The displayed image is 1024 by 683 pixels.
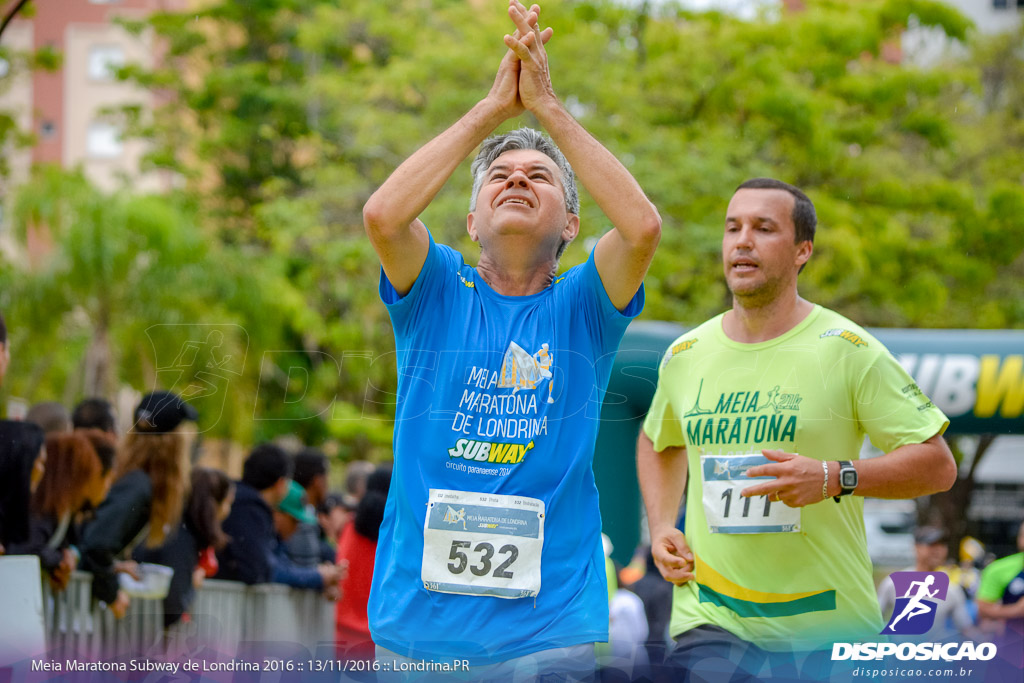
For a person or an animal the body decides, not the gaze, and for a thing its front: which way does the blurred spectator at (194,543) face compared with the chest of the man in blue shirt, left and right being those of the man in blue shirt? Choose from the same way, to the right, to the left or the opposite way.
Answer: to the left

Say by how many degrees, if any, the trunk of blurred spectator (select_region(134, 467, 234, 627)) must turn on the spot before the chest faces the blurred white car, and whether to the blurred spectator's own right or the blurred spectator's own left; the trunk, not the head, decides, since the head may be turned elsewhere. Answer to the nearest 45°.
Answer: approximately 45° to the blurred spectator's own left

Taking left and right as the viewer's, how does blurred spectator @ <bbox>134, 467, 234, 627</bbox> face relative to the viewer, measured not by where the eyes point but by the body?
facing to the right of the viewer

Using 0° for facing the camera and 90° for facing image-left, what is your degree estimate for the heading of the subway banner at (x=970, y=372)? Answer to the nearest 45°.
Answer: approximately 0°

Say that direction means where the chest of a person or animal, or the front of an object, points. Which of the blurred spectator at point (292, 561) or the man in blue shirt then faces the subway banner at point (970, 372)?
the blurred spectator

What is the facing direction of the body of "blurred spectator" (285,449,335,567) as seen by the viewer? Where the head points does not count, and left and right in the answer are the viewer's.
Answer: facing to the right of the viewer

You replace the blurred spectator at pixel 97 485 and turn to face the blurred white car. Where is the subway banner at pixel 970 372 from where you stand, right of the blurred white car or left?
right

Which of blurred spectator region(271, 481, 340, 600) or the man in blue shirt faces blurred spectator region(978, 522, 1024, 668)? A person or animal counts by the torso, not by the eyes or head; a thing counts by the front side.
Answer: blurred spectator region(271, 481, 340, 600)

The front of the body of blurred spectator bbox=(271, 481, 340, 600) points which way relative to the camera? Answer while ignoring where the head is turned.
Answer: to the viewer's right

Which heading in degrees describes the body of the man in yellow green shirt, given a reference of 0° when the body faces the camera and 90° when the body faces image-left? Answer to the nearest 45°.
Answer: approximately 45°
